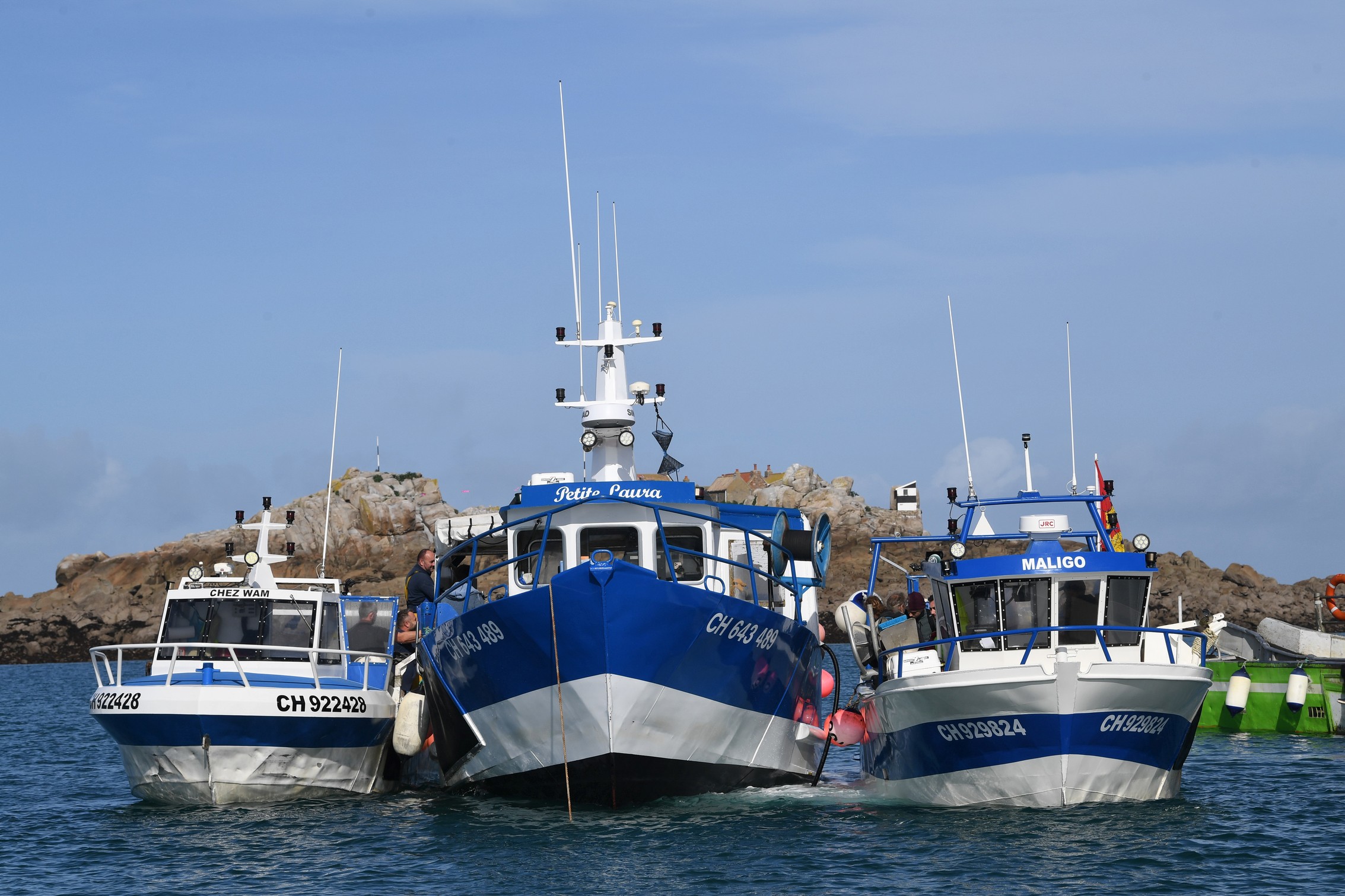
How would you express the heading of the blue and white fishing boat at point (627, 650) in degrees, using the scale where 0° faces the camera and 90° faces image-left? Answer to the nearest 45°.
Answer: approximately 0°

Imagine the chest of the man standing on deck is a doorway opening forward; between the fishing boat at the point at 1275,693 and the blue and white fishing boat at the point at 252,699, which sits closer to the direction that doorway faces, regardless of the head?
the fishing boat

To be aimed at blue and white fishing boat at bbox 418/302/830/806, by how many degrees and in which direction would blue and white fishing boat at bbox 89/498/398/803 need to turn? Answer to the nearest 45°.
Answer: approximately 45° to its left

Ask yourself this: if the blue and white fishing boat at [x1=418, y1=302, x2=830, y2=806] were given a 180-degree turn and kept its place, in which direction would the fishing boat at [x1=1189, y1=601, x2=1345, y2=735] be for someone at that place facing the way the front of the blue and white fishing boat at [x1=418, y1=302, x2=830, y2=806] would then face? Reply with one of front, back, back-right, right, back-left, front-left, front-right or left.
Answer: front-right

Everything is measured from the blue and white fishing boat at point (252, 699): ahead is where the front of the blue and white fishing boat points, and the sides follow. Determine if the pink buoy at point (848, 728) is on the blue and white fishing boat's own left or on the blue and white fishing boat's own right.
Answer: on the blue and white fishing boat's own left

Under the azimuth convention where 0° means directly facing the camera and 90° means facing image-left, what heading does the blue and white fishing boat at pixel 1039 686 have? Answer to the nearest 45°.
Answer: approximately 0°
